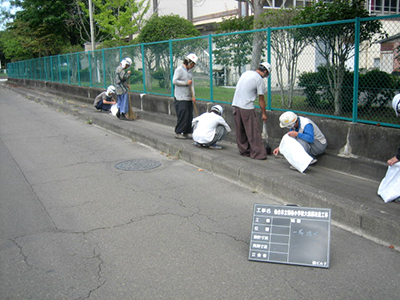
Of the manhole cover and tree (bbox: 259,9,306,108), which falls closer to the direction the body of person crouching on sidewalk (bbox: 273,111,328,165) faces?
the manhole cover

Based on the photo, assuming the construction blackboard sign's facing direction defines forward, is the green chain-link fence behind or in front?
behind

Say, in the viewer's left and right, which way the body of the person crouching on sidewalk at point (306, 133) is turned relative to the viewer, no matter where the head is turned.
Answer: facing to the left of the viewer

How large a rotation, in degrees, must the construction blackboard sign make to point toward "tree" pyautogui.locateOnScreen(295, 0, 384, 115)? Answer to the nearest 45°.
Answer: approximately 180°

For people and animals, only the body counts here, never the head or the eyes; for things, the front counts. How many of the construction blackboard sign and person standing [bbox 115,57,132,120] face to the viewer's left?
0

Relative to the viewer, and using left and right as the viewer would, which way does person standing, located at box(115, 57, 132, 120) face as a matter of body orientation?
facing the viewer and to the right of the viewer

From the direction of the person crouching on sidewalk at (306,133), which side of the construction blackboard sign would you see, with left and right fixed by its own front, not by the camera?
back

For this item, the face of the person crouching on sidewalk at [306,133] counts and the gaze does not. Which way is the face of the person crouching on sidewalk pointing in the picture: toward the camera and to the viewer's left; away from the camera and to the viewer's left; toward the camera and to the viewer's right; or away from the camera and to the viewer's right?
toward the camera and to the viewer's left

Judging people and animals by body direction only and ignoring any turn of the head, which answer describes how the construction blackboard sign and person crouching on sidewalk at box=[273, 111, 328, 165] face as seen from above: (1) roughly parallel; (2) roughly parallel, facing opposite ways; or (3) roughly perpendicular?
roughly perpendicular

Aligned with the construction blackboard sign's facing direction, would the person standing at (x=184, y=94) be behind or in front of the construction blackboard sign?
behind
